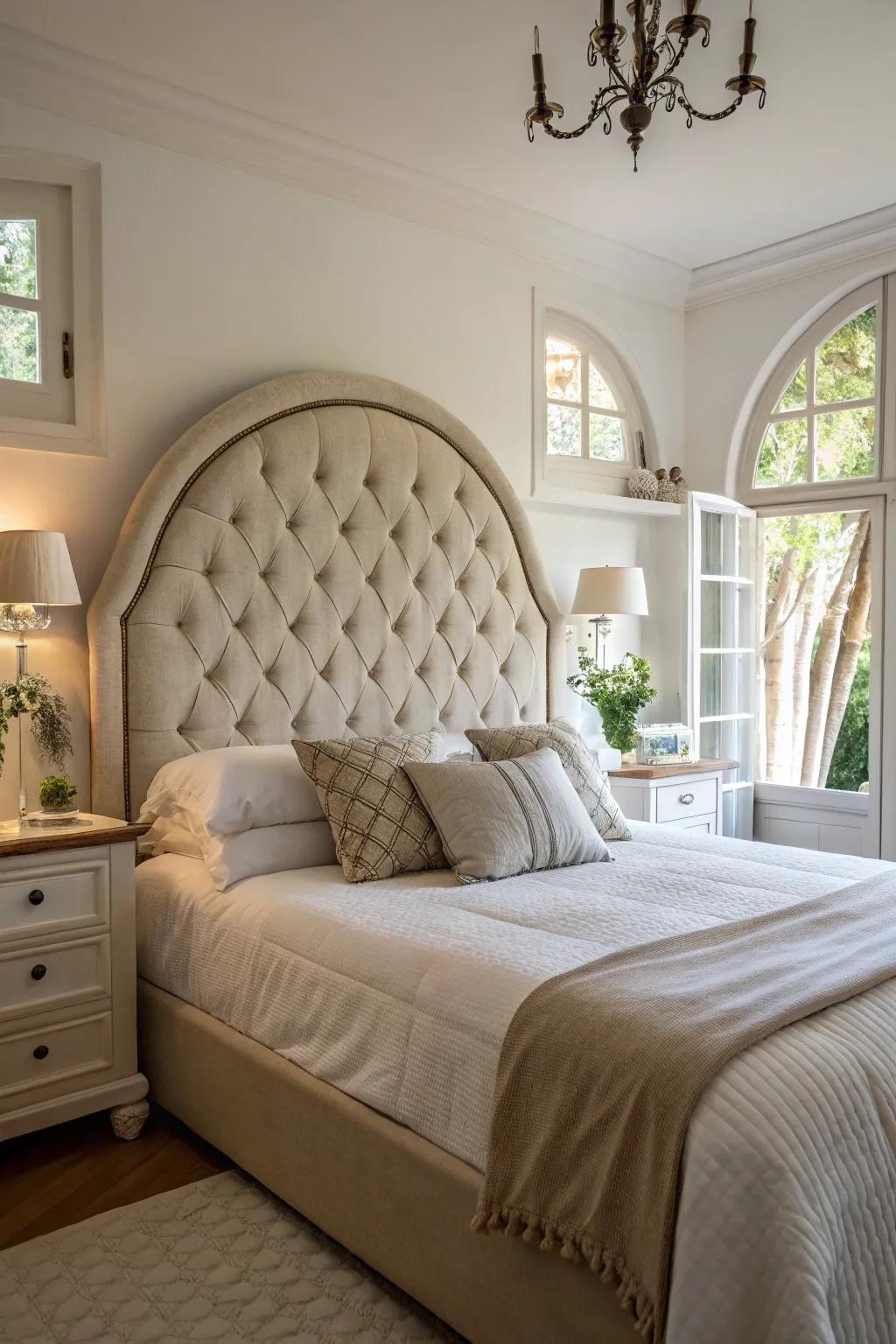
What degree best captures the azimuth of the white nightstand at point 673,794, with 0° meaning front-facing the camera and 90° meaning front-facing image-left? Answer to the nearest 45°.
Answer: approximately 315°

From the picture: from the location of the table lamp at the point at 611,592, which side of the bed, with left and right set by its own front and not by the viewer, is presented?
left

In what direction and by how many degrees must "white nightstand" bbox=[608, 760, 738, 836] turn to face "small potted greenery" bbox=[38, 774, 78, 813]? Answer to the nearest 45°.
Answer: approximately 90° to its right

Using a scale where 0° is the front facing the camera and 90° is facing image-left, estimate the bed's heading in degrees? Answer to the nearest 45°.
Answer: approximately 315°

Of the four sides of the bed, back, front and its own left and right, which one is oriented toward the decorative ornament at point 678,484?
left

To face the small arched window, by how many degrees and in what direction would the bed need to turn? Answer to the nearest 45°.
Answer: approximately 135° to its left
